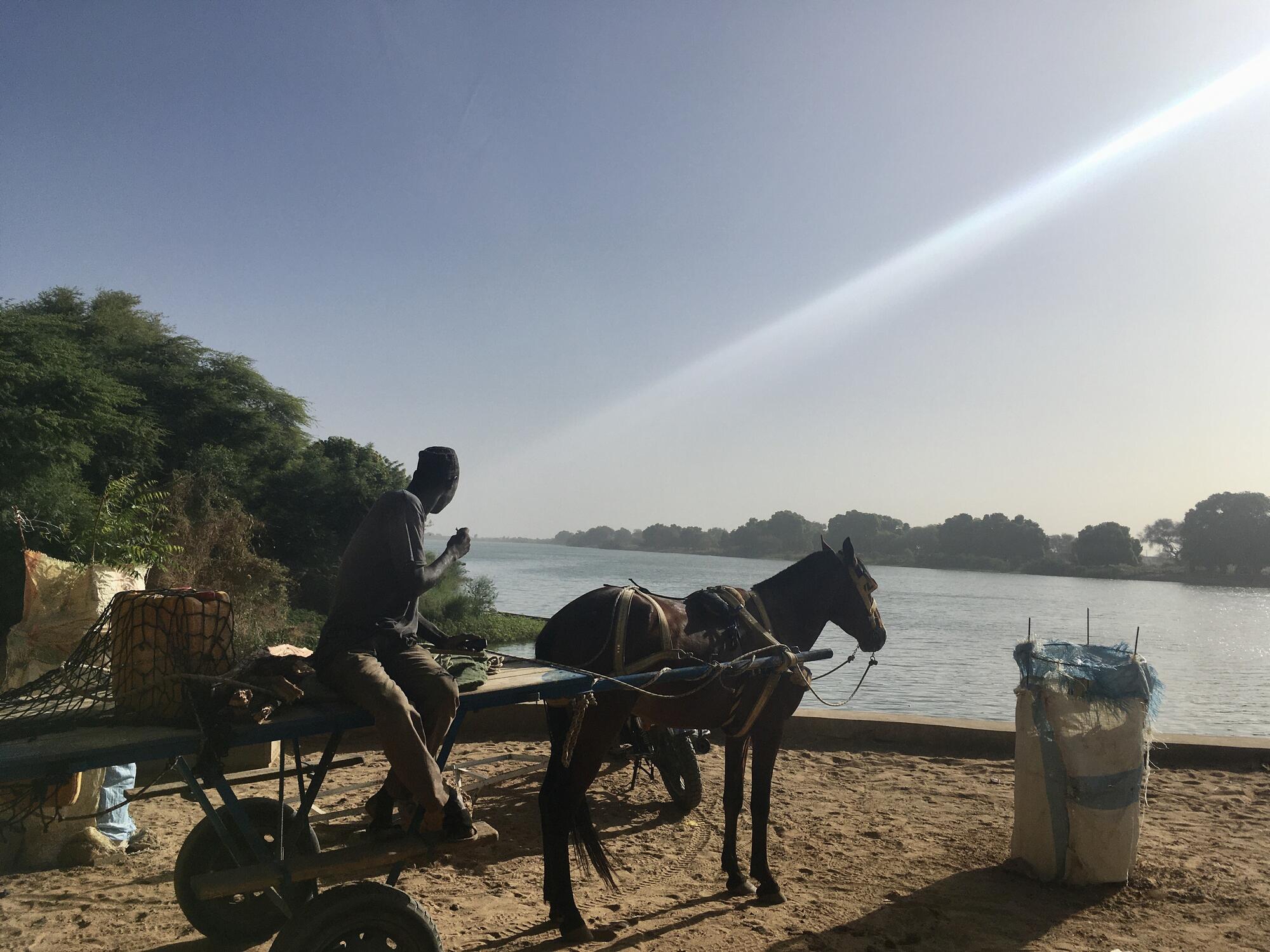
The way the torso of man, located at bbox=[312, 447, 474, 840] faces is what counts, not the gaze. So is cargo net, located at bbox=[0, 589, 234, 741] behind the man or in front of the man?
behind

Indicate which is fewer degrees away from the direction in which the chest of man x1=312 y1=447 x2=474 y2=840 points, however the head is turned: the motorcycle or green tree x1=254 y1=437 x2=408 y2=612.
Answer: the motorcycle

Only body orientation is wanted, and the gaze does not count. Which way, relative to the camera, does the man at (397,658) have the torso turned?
to the viewer's right

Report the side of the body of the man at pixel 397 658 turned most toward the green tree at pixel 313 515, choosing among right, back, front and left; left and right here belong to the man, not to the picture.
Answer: left

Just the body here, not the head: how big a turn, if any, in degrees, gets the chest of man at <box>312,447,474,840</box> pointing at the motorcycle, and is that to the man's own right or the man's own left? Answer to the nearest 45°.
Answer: approximately 45° to the man's own left

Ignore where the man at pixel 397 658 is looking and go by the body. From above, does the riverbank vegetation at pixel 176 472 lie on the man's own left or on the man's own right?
on the man's own left

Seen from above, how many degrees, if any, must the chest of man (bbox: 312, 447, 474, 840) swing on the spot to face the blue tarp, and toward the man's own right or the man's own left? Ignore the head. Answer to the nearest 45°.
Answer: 0° — they already face it

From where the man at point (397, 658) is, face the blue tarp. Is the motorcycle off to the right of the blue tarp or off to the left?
left

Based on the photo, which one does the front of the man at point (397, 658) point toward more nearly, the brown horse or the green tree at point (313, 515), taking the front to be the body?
the brown horse

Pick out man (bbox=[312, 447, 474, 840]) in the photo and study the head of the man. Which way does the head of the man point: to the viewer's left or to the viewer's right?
to the viewer's right
